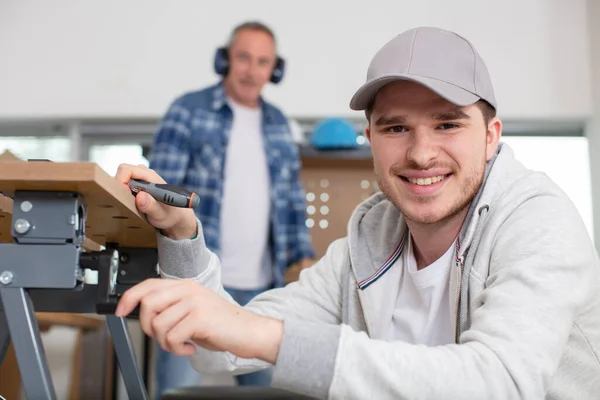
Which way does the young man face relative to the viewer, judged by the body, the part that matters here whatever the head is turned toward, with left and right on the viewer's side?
facing the viewer and to the left of the viewer
